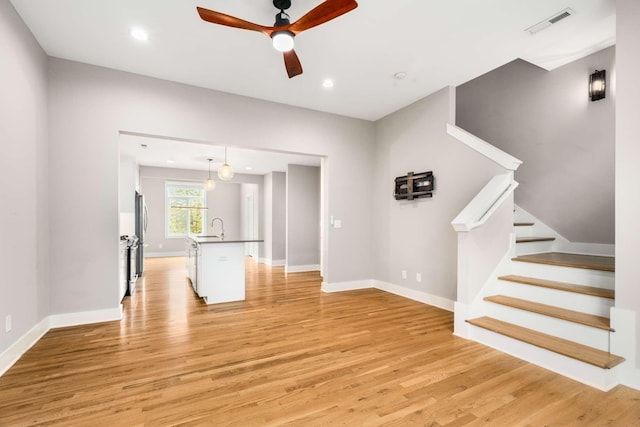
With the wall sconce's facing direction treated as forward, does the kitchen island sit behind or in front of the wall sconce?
in front

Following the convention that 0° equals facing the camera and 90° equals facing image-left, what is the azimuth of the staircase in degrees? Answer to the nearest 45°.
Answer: approximately 45°

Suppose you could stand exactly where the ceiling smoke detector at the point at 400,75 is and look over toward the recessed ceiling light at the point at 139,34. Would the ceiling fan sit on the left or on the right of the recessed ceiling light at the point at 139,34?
left

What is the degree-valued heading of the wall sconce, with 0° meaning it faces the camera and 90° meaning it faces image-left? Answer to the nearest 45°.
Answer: approximately 45°

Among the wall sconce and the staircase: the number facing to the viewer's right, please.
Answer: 0

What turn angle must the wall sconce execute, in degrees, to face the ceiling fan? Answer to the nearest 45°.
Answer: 0° — it already faces it

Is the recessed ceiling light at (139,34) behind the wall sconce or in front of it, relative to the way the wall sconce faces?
in front
